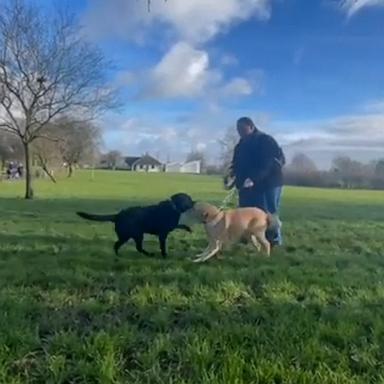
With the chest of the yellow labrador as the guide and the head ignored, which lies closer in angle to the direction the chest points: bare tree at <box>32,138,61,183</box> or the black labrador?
the black labrador

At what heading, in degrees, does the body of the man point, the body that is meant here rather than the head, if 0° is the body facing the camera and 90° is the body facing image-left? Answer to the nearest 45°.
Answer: approximately 45°

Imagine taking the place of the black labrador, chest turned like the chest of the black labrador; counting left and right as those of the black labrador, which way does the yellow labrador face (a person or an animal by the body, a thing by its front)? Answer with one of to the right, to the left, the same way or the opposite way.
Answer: the opposite way

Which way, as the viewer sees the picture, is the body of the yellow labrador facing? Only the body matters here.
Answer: to the viewer's left

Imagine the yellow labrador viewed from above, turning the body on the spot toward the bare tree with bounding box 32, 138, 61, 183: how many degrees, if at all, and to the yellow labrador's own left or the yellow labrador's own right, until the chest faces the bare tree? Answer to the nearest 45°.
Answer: approximately 45° to the yellow labrador's own right

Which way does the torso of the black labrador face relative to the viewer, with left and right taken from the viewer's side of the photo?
facing to the right of the viewer

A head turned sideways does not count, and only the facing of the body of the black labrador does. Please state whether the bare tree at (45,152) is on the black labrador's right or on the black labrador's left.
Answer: on the black labrador's left

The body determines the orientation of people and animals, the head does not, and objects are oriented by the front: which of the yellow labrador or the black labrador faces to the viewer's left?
the yellow labrador

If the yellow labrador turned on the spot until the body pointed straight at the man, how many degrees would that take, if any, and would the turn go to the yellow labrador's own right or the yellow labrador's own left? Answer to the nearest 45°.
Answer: approximately 135° to the yellow labrador's own right

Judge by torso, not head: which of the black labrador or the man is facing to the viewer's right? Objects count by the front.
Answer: the black labrador

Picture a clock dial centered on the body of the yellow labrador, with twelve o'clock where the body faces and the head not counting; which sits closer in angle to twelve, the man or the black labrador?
the black labrador

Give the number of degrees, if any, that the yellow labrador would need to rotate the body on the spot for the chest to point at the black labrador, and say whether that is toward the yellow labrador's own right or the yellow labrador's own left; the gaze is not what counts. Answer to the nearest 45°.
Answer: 0° — it already faces it

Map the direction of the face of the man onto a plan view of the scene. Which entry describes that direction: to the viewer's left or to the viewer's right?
to the viewer's left
